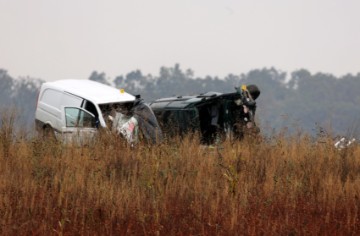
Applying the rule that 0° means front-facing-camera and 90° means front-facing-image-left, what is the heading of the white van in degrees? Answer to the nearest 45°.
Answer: approximately 315°

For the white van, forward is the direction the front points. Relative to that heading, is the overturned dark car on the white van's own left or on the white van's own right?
on the white van's own left
